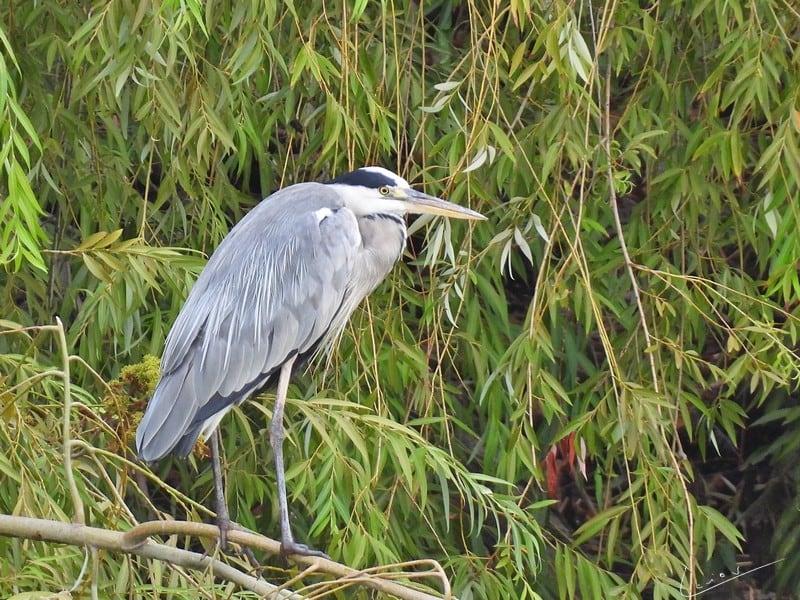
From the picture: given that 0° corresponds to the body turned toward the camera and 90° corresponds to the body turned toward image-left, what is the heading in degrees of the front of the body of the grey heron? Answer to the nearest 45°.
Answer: approximately 270°
